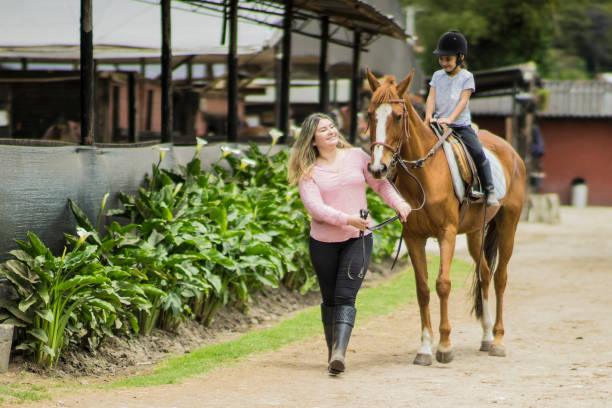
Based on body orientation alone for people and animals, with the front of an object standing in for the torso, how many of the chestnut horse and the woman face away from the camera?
0

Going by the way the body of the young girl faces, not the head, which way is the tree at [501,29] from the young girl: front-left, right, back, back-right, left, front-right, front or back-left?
back-right

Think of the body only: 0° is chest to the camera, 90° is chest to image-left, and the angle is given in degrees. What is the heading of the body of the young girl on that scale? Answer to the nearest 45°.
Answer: approximately 45°

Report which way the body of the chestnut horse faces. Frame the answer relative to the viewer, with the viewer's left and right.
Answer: facing the viewer and to the left of the viewer

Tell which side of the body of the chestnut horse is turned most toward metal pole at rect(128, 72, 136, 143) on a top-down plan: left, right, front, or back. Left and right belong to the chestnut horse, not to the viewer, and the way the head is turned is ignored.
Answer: right

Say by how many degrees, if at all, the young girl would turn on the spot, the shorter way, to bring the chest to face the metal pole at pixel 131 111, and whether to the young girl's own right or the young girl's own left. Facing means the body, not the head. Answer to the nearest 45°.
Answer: approximately 90° to the young girl's own right

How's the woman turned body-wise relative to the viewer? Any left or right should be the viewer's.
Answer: facing the viewer

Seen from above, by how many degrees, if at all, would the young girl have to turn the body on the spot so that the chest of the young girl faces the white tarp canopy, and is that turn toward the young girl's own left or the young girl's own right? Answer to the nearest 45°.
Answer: approximately 90° to the young girl's own right

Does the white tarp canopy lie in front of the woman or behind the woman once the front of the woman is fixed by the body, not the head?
behind

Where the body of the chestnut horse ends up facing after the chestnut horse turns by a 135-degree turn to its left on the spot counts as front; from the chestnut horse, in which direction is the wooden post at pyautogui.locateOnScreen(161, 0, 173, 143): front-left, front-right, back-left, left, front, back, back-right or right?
back-left

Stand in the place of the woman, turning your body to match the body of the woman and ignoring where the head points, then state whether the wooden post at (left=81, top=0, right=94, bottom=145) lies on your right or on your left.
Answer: on your right

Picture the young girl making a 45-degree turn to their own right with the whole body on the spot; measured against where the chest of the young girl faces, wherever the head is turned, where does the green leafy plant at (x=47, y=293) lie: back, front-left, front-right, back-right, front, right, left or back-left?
front-left

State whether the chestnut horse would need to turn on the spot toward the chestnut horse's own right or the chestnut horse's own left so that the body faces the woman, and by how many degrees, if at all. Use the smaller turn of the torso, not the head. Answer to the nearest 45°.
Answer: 0° — it already faces them
